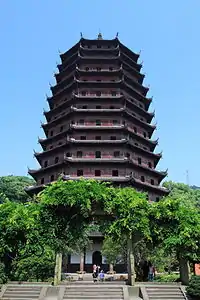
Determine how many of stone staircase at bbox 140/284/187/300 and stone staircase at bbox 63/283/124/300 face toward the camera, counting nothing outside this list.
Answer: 2

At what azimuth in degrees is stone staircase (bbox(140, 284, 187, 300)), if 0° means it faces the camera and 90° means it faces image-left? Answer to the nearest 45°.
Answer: approximately 0°

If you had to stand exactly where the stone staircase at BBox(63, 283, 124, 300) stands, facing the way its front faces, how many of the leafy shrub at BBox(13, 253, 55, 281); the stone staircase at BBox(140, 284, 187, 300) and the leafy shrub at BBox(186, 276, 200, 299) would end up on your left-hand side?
2

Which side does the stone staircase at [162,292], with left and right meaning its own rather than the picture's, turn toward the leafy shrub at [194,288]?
left

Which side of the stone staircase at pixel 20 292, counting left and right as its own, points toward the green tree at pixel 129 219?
left

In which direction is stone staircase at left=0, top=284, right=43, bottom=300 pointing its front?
toward the camera

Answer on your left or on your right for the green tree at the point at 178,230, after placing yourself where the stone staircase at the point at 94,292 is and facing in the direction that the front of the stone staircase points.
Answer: on your left

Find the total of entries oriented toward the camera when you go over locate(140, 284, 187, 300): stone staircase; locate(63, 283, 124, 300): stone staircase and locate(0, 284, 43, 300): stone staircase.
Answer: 3
